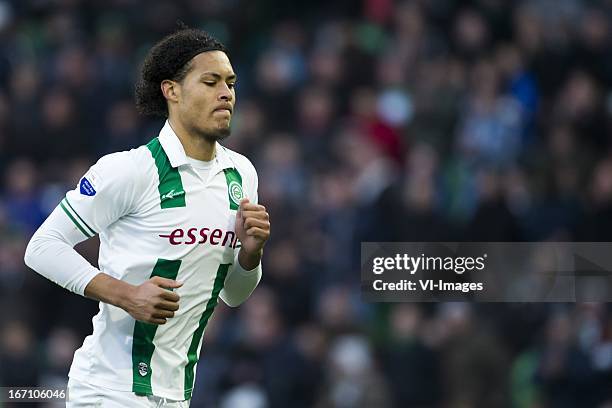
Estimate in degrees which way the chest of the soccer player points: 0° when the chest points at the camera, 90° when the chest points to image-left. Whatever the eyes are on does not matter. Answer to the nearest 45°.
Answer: approximately 315°

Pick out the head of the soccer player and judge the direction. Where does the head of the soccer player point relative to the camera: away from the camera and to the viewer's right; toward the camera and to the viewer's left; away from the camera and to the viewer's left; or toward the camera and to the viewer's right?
toward the camera and to the viewer's right
